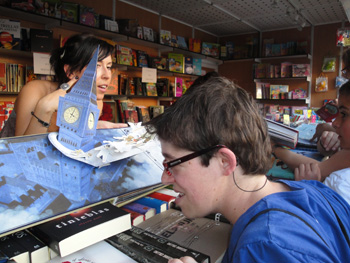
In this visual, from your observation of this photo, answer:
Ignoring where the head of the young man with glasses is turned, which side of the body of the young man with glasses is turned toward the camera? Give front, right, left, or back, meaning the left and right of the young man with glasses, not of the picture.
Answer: left

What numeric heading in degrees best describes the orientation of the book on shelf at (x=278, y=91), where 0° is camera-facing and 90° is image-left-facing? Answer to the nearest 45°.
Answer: approximately 0°
